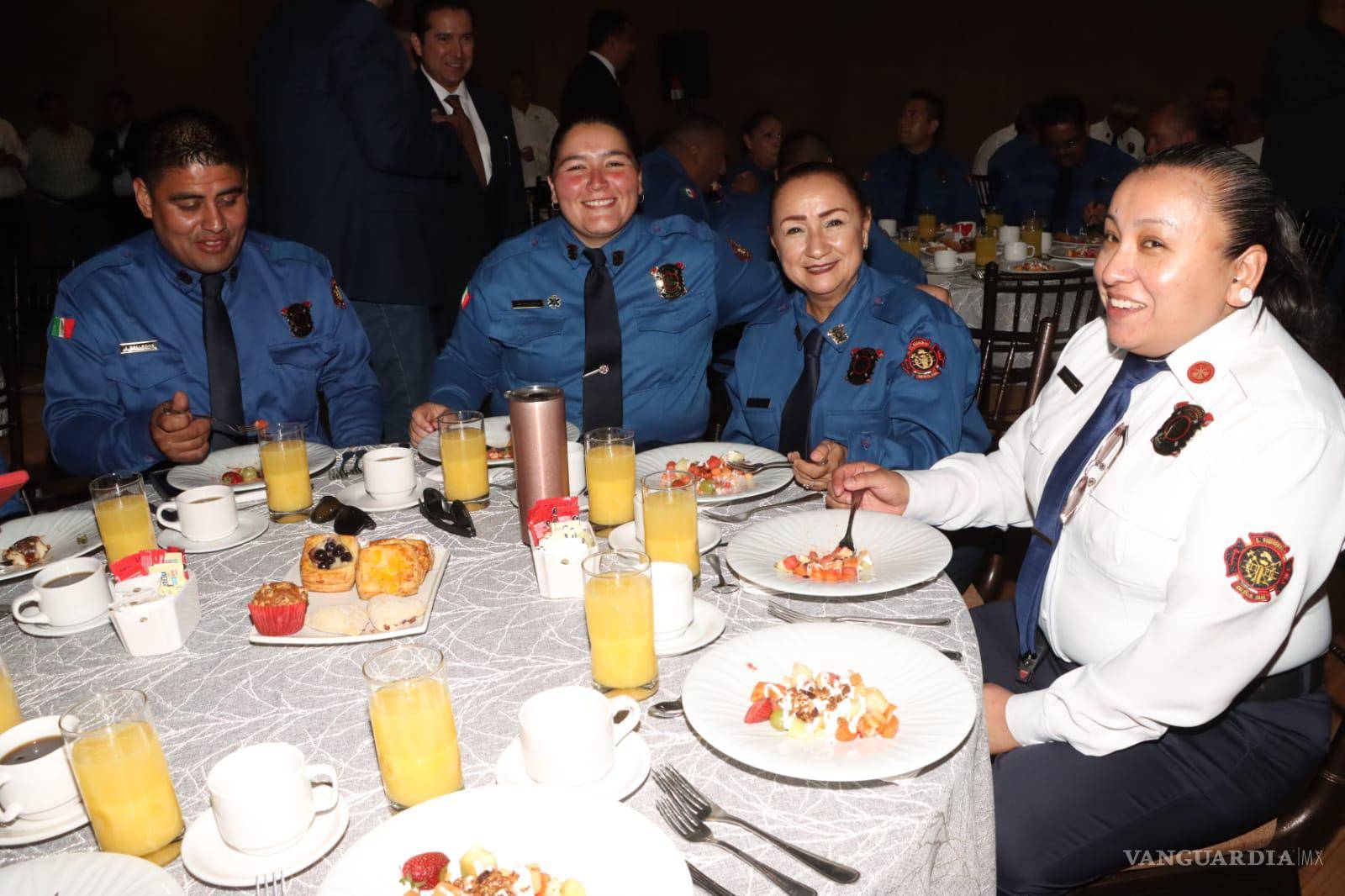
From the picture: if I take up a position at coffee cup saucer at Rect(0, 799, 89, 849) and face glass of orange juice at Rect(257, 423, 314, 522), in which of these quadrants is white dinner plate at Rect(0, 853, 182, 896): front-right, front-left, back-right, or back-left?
back-right

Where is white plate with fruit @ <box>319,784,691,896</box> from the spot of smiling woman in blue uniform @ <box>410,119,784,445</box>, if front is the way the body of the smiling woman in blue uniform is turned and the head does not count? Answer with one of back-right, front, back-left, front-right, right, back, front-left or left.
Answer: front

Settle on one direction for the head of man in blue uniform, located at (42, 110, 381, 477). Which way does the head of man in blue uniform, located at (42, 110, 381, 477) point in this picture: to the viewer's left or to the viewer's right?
to the viewer's right

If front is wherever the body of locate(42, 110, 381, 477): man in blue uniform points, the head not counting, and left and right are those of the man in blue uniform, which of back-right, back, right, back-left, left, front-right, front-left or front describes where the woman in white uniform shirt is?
front-left

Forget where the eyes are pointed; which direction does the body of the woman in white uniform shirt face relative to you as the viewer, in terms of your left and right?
facing the viewer and to the left of the viewer

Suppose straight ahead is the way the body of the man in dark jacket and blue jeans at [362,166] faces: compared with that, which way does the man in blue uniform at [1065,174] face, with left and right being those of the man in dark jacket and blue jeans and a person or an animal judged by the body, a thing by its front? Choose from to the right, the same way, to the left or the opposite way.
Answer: the opposite way

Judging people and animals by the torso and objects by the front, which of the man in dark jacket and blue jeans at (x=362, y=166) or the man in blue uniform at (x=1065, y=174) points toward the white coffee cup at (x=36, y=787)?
the man in blue uniform

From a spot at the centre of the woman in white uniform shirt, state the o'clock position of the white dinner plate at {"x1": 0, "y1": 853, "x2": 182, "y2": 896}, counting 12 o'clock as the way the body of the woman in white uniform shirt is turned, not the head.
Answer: The white dinner plate is roughly at 12 o'clock from the woman in white uniform shirt.

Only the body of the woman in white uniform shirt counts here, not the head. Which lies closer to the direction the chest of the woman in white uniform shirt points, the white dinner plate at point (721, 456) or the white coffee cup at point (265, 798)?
the white coffee cup

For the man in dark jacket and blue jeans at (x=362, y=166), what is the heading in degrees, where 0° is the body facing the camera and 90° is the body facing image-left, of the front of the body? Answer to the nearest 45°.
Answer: approximately 225°

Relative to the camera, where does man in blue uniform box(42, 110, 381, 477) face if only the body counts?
toward the camera

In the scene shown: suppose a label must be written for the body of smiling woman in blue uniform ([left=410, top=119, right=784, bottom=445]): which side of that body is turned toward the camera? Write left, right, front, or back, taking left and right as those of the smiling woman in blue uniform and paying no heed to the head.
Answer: front

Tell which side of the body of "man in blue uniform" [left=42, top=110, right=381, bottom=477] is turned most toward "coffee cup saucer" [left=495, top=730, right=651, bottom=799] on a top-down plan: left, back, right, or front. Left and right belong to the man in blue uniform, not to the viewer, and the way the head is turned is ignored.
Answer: front
